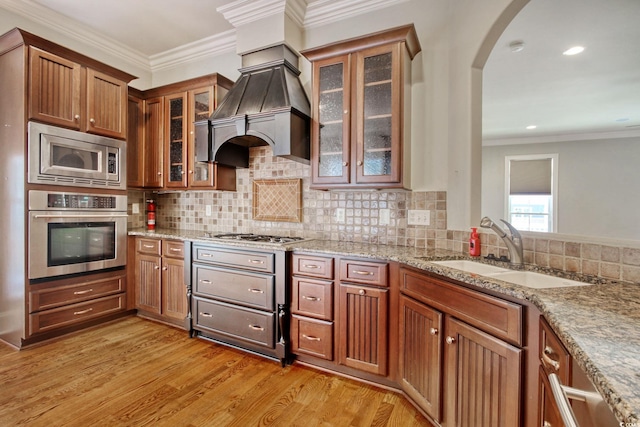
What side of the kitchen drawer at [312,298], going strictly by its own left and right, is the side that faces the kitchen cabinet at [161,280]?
right

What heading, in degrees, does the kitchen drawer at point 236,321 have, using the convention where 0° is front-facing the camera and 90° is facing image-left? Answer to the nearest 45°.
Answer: approximately 45°

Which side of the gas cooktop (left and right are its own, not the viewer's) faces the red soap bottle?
left

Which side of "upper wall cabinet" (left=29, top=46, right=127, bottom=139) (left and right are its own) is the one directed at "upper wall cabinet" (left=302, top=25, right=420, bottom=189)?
front

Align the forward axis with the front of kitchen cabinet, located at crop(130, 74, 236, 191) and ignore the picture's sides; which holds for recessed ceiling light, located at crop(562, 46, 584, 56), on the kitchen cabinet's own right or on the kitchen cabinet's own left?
on the kitchen cabinet's own left

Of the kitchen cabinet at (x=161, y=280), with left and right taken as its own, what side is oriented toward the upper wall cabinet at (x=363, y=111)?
left

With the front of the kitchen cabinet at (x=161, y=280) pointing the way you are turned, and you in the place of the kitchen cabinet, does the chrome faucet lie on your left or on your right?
on your left

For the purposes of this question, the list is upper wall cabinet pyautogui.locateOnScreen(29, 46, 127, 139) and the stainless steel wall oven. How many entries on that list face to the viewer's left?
0

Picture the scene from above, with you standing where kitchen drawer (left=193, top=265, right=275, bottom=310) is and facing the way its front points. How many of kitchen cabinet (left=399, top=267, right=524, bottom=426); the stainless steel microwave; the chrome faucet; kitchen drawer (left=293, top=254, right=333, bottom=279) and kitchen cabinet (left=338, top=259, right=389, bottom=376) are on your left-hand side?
4

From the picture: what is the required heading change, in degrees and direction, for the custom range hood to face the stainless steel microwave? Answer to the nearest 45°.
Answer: approximately 45° to its right

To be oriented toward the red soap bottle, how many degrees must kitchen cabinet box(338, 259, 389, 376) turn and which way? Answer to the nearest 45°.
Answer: approximately 135° to its left

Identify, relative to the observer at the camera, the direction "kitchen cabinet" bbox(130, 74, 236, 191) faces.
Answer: facing the viewer and to the left of the viewer

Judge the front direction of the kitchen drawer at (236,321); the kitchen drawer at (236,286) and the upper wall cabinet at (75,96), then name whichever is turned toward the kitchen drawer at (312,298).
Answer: the upper wall cabinet

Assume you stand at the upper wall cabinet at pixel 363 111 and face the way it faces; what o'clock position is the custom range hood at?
The custom range hood is roughly at 2 o'clock from the upper wall cabinet.
